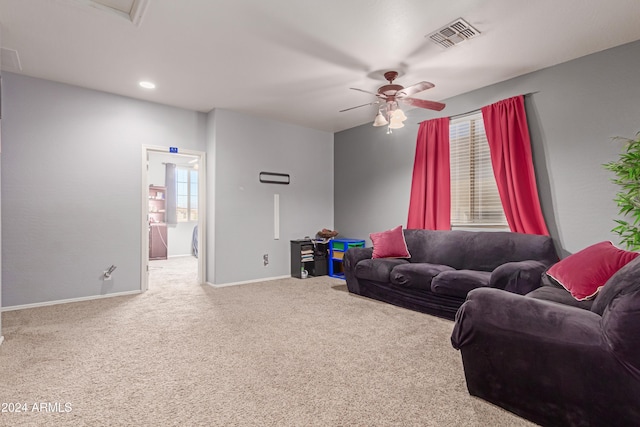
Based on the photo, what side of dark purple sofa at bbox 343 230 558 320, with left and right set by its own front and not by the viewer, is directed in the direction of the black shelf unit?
right

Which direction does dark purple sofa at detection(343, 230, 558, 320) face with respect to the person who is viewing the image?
facing the viewer and to the left of the viewer

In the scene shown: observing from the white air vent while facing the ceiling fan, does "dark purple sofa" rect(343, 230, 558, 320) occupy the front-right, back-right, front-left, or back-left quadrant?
front-right

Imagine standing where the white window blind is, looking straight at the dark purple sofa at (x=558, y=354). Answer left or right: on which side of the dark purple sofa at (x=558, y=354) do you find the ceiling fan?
right

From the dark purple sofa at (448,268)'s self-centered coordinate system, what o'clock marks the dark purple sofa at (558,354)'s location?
the dark purple sofa at (558,354) is roughly at 10 o'clock from the dark purple sofa at (448,268).

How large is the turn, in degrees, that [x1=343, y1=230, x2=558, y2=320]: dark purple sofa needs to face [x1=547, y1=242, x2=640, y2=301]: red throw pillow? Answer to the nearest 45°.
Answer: approximately 90° to its left
